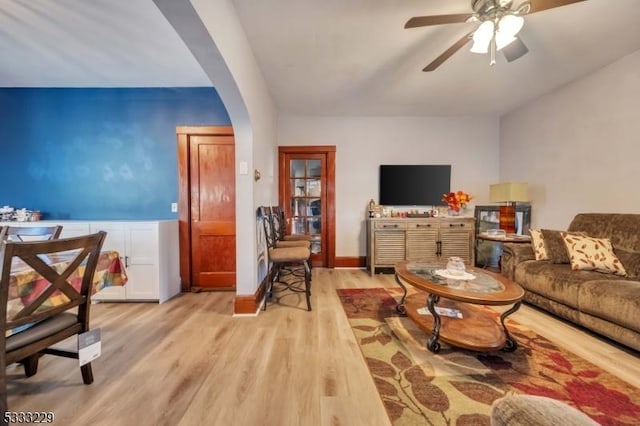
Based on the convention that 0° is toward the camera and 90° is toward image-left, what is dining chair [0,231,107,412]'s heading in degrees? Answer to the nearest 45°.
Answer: approximately 135°

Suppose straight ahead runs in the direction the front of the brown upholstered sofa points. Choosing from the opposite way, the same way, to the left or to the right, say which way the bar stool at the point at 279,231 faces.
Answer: the opposite way

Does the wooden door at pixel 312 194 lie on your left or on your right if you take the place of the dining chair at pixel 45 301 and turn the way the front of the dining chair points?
on your right

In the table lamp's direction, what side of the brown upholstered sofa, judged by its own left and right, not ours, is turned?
right

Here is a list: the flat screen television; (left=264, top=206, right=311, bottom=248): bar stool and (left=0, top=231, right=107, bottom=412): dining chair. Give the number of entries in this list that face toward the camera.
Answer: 1

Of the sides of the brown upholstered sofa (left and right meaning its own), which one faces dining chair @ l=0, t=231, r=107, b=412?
front

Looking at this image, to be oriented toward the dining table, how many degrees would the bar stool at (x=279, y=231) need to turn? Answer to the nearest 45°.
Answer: approximately 135° to its right

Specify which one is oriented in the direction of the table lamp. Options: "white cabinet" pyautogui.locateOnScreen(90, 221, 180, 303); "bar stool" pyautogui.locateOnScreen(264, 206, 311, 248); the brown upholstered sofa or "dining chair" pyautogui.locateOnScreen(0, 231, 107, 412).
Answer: "bar stool" pyautogui.locateOnScreen(264, 206, 311, 248)

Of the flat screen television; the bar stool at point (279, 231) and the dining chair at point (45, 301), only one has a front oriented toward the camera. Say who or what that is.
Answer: the flat screen television

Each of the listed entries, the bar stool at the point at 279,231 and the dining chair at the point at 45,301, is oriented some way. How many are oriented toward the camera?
0

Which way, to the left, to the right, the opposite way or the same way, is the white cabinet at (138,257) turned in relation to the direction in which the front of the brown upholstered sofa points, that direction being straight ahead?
to the left

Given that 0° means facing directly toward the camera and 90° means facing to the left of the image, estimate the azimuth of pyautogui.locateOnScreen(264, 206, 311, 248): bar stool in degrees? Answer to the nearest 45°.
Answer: approximately 270°

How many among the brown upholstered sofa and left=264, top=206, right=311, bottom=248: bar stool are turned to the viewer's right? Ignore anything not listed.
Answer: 1

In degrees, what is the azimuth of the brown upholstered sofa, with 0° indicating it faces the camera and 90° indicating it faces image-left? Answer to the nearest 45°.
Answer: approximately 45°

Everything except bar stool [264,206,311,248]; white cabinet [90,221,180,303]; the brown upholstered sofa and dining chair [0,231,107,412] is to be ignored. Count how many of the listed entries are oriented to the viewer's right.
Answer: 1
